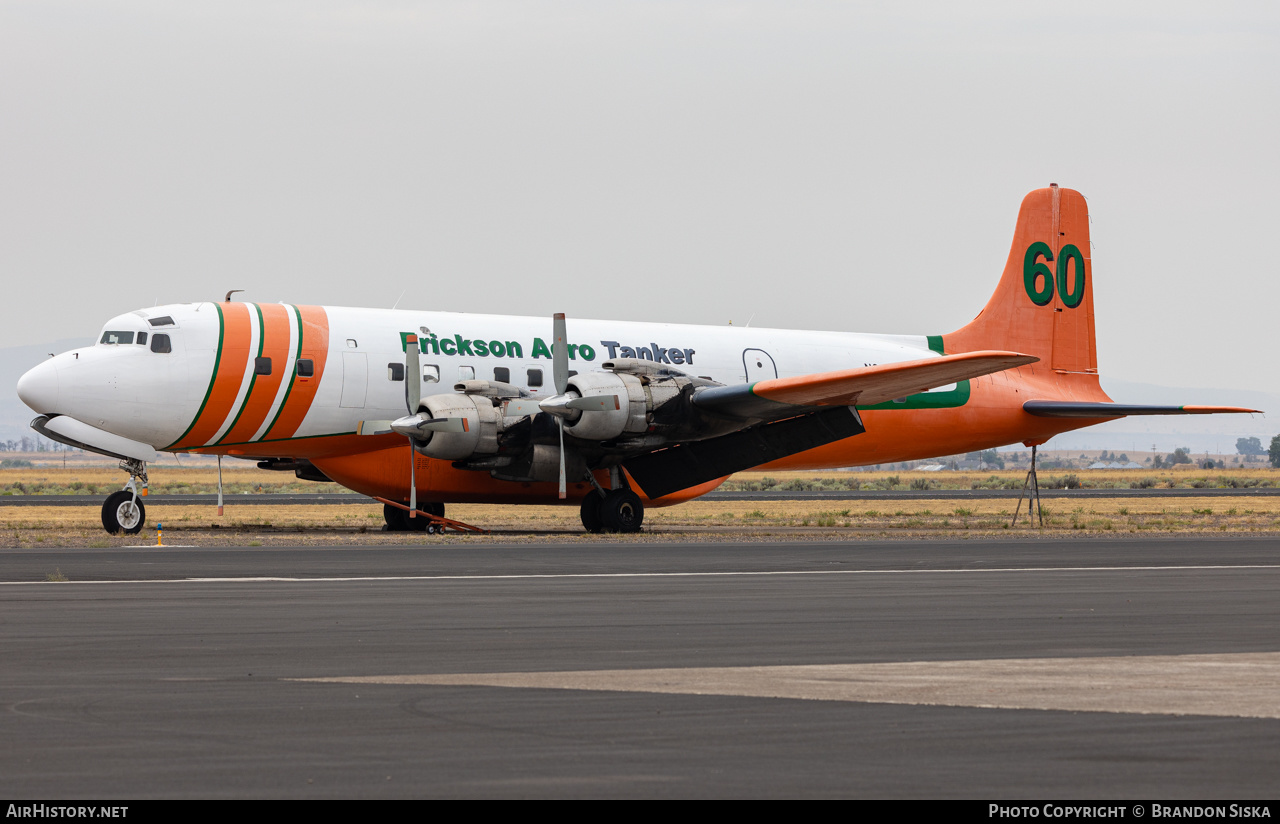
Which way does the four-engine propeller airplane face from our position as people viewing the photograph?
facing the viewer and to the left of the viewer
